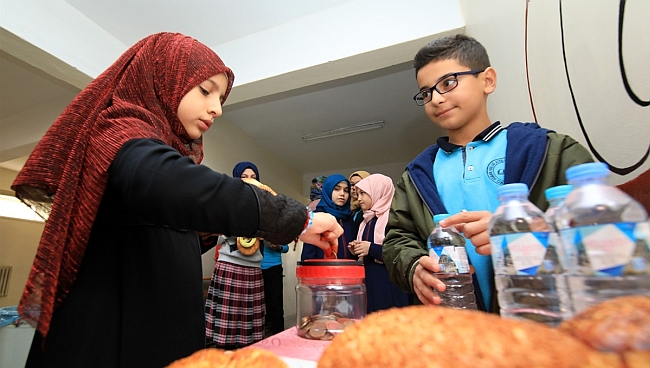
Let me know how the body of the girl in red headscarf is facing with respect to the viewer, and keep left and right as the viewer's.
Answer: facing to the right of the viewer

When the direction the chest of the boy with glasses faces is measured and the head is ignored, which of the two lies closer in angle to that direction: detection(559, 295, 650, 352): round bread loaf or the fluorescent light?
the round bread loaf

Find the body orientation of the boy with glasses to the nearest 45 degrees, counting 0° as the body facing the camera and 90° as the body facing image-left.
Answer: approximately 45°

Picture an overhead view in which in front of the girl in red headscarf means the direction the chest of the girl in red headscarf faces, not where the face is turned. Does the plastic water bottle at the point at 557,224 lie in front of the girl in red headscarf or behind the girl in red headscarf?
in front

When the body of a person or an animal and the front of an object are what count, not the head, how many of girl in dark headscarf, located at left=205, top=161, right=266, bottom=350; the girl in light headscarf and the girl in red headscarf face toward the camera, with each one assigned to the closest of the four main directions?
1

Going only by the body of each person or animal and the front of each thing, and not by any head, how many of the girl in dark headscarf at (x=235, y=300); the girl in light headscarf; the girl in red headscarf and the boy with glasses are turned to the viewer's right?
1
